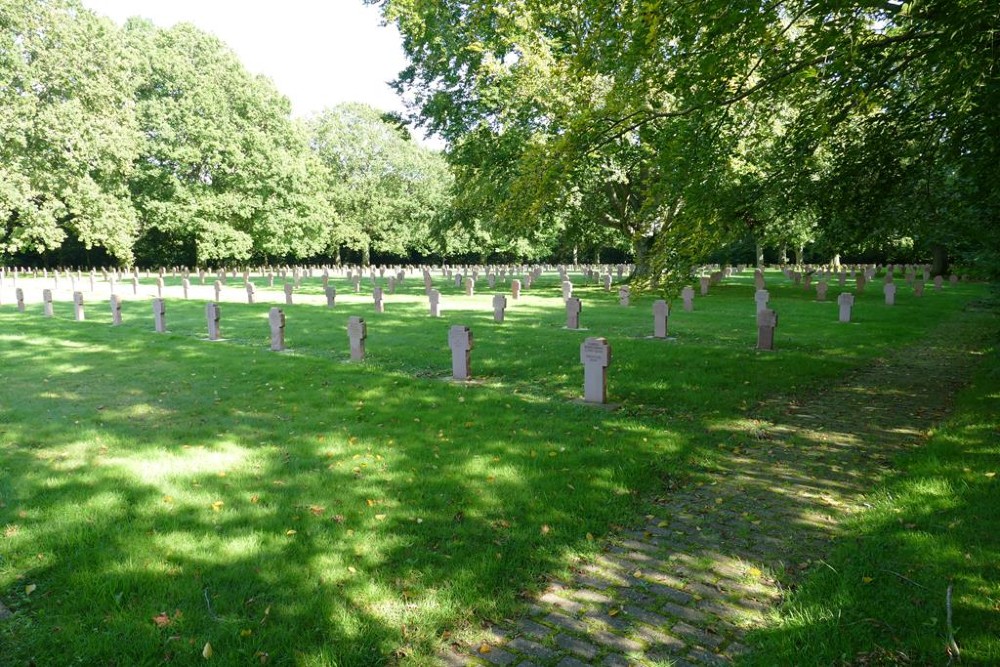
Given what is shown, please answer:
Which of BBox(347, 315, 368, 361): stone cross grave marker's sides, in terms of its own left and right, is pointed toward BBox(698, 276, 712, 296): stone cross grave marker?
back

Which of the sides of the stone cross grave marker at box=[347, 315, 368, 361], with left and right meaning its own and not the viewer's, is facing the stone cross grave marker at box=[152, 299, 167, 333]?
right

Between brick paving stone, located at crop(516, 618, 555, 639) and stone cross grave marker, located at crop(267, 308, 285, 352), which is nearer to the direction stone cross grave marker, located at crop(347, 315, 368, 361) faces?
the brick paving stone

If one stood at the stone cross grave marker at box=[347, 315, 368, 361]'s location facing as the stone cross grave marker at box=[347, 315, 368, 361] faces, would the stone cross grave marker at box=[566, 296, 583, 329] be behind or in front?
behind

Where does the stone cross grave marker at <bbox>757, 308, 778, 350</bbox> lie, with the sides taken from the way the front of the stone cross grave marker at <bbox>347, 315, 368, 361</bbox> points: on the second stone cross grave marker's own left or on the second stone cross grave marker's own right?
on the second stone cross grave marker's own left

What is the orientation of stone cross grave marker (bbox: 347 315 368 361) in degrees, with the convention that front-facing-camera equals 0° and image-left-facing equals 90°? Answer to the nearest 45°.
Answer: approximately 45°

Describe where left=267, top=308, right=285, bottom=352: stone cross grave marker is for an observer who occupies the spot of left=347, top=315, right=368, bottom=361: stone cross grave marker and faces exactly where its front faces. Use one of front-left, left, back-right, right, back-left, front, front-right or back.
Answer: right

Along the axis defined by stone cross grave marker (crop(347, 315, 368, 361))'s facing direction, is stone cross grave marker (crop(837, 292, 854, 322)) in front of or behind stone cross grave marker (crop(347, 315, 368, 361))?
behind

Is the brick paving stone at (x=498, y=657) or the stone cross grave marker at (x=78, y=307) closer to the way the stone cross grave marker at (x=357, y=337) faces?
the brick paving stone

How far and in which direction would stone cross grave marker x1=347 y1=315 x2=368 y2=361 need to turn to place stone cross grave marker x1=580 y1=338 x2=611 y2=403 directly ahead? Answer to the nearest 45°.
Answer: approximately 90° to its left

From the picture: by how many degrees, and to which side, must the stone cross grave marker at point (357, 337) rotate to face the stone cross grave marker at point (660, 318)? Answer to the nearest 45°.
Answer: approximately 135° to its left

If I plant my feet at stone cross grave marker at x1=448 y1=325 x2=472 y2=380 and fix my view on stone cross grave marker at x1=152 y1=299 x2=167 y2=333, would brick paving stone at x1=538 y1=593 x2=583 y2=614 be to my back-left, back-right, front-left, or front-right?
back-left

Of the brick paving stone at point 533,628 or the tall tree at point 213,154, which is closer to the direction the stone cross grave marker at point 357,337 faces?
the brick paving stone
